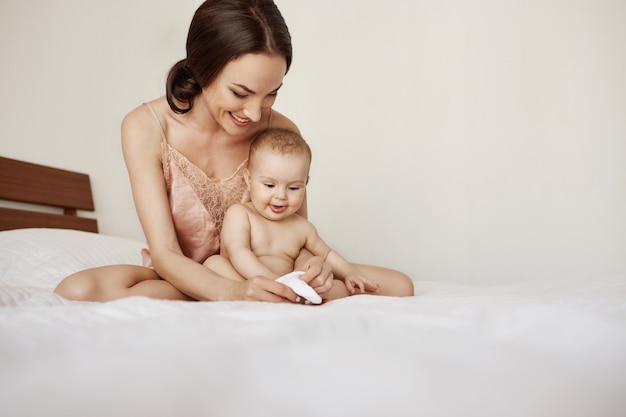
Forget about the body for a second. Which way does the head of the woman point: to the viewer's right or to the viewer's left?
to the viewer's right

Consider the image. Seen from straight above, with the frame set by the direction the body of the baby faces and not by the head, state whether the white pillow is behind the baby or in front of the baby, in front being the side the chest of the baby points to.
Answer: behind

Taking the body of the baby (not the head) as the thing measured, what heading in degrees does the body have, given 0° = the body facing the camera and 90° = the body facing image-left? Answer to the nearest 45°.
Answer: approximately 315°
